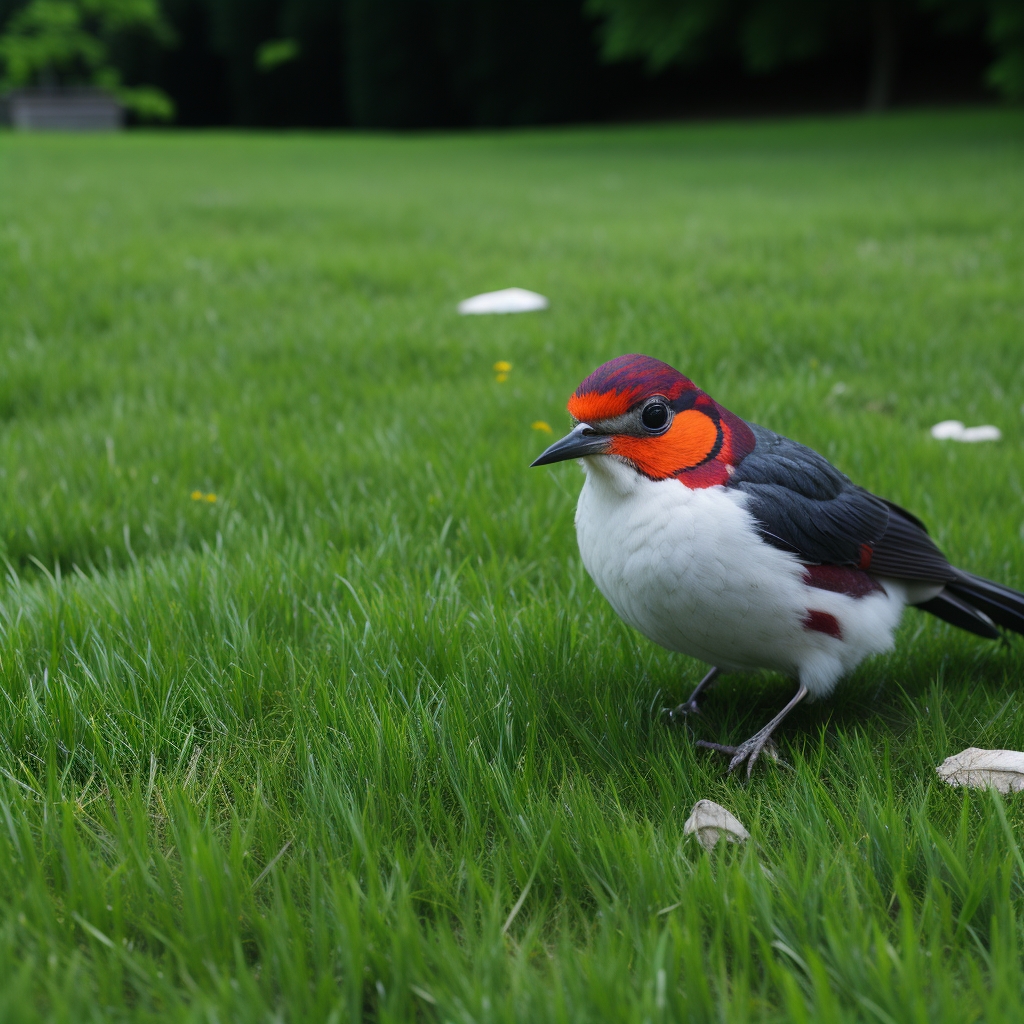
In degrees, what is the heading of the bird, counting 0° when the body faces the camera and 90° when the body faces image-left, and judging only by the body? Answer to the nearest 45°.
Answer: approximately 45°

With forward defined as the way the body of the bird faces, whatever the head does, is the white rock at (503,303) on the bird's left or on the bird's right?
on the bird's right

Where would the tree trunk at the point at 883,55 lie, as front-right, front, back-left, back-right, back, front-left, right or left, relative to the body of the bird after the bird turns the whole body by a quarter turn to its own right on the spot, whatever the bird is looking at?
front-right

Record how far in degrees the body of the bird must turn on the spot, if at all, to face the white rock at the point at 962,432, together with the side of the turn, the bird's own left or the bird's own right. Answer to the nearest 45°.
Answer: approximately 135° to the bird's own right
